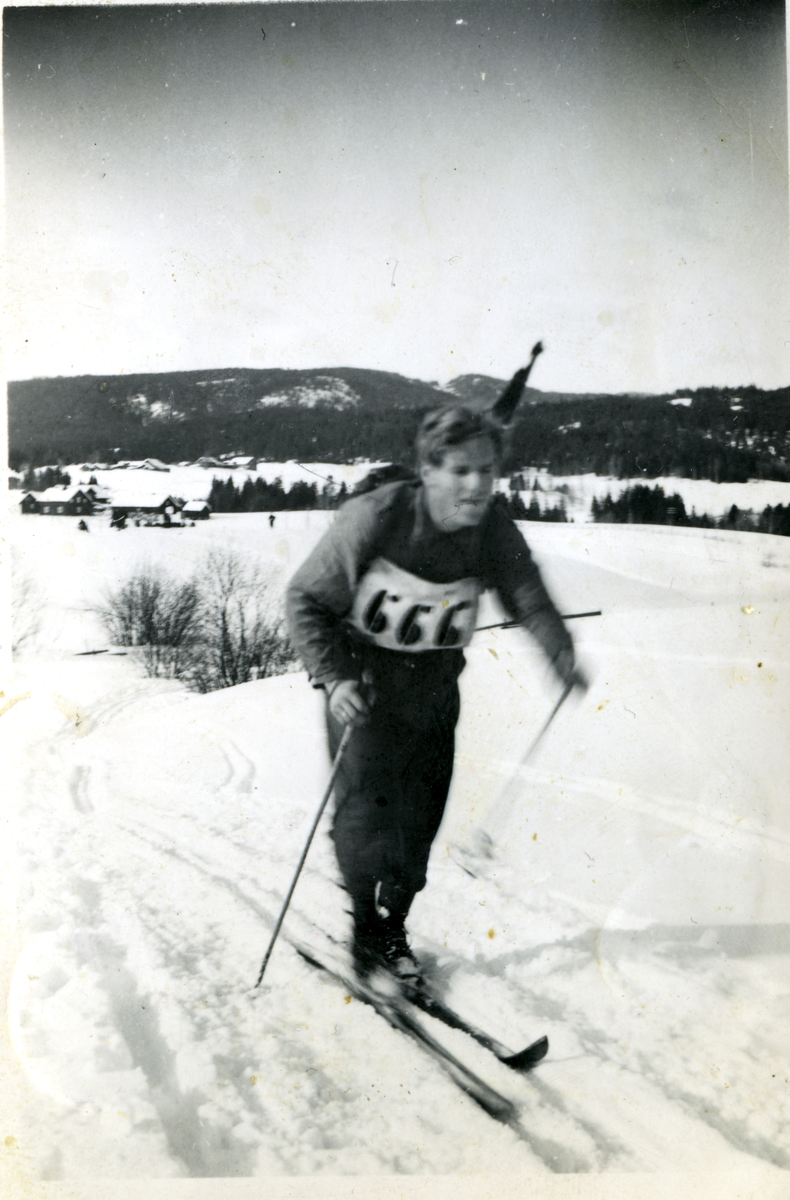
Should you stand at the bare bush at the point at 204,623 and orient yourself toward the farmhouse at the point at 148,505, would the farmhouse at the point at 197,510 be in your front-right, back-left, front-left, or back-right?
front-right

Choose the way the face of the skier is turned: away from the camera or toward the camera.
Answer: toward the camera

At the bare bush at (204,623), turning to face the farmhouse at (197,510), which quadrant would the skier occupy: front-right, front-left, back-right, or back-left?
back-right

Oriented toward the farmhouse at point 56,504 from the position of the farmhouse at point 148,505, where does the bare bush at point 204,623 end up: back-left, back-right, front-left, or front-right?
back-left

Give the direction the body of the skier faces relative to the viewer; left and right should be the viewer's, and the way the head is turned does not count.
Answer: facing the viewer and to the right of the viewer
